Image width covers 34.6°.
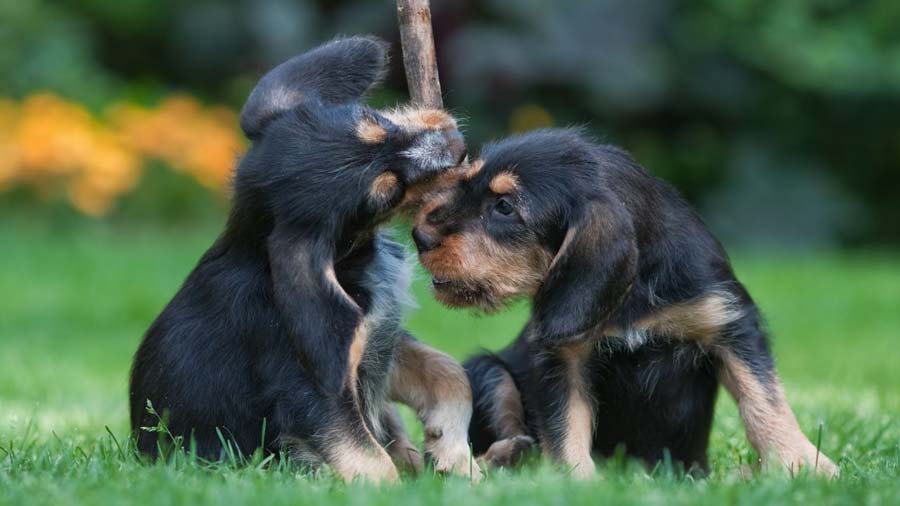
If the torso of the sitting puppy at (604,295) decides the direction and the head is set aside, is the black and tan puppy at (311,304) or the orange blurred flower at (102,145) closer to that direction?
the black and tan puppy
